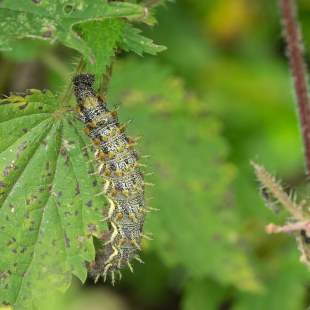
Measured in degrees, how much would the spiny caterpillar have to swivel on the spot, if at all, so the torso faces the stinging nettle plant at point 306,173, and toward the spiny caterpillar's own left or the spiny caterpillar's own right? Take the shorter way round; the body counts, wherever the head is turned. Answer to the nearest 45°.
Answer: approximately 90° to the spiny caterpillar's own right
